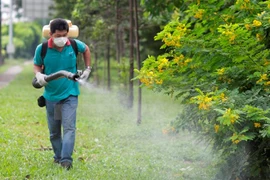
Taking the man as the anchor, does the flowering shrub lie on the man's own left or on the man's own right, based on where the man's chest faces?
on the man's own left

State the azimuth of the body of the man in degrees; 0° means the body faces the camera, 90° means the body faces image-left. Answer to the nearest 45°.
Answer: approximately 0°
